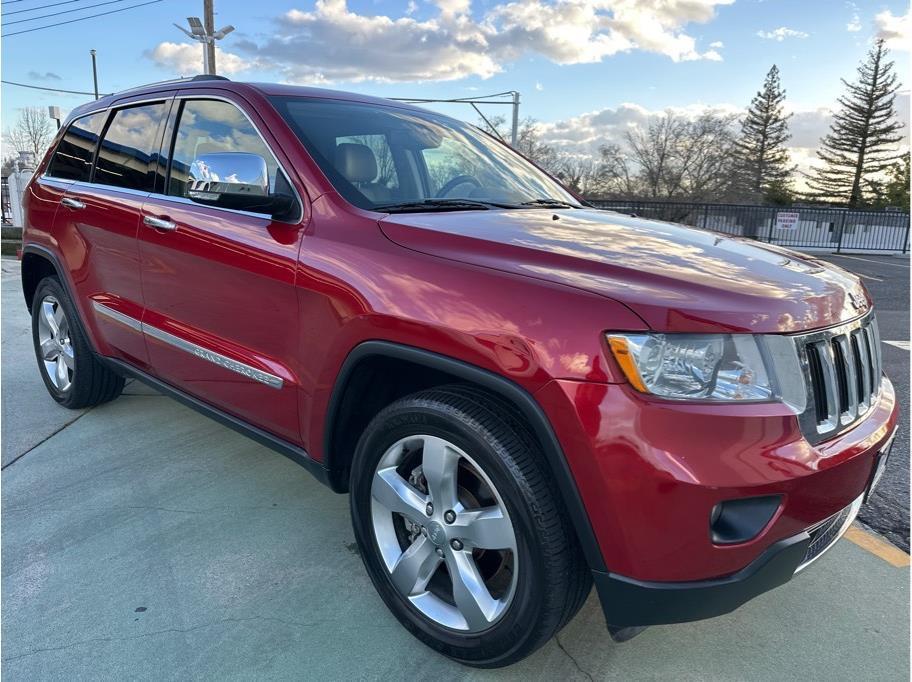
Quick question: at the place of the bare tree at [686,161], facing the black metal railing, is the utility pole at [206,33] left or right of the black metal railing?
right

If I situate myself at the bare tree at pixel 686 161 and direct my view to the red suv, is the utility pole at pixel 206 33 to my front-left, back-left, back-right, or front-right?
front-right

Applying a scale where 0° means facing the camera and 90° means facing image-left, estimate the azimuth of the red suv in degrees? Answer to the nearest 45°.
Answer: approximately 315°

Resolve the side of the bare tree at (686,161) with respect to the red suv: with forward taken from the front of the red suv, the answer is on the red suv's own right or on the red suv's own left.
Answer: on the red suv's own left

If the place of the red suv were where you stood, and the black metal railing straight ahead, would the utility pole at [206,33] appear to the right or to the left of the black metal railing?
left

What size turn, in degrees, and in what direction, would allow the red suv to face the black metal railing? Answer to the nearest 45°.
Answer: approximately 90° to its left

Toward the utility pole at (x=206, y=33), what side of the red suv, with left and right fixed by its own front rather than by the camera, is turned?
back
